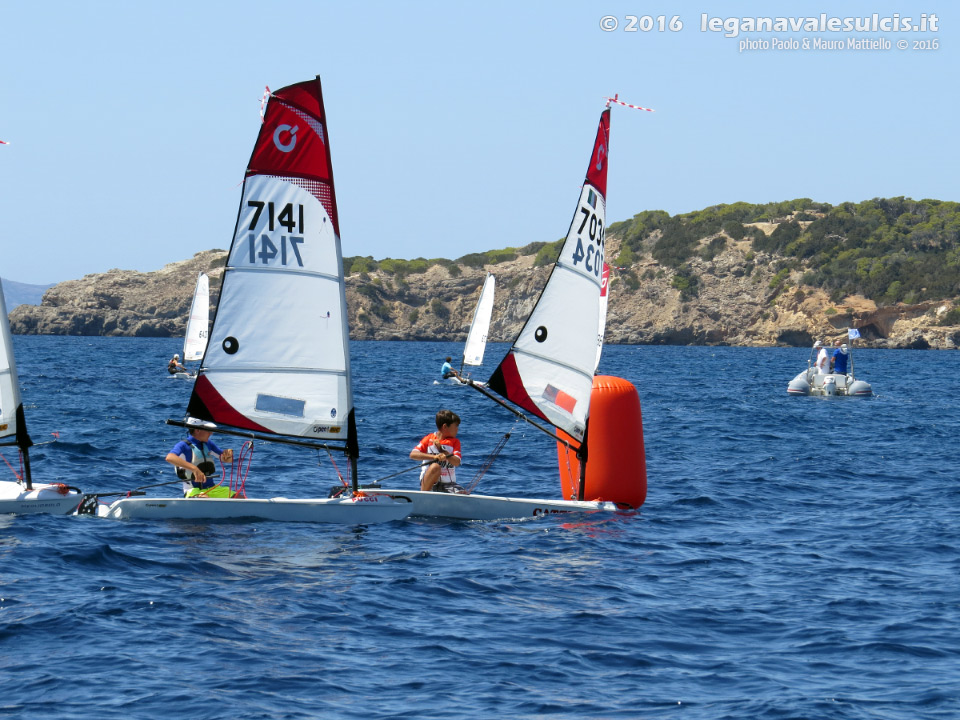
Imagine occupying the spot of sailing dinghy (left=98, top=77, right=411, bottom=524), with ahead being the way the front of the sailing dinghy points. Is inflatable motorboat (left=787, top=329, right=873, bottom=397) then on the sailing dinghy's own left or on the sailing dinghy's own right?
on the sailing dinghy's own left

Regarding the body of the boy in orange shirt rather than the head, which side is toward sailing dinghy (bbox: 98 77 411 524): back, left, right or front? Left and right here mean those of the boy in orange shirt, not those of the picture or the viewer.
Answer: right

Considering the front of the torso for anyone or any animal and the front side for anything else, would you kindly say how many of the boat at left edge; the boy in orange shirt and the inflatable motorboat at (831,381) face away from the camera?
1

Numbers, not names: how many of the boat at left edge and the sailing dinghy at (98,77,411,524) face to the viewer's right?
2

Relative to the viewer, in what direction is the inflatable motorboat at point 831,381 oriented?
away from the camera

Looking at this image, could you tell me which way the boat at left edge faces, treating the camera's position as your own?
facing to the right of the viewer

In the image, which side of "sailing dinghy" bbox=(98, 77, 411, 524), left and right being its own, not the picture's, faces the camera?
right

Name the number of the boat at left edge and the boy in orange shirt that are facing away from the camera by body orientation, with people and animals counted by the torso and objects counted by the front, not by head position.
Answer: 0

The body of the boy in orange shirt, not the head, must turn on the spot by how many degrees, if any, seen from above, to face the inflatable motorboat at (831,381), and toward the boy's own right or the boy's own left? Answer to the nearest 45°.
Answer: approximately 90° to the boy's own left

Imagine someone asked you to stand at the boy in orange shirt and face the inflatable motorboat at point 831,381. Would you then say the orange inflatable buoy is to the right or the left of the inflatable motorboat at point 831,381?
right
